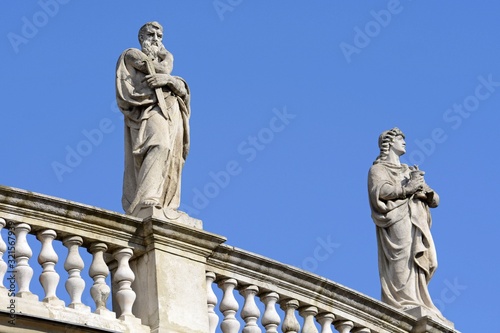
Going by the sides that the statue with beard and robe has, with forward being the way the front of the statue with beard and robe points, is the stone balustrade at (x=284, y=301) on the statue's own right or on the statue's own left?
on the statue's own left

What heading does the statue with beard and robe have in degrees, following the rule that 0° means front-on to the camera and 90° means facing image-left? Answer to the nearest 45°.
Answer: approximately 315°
